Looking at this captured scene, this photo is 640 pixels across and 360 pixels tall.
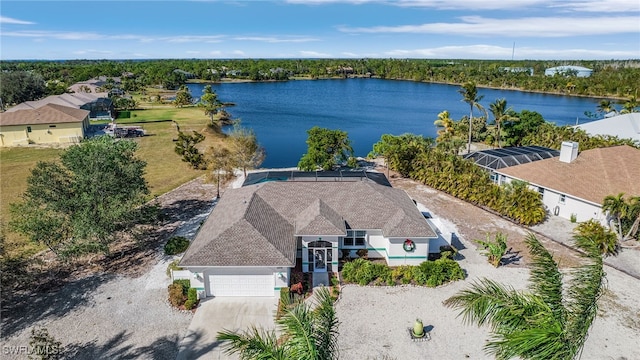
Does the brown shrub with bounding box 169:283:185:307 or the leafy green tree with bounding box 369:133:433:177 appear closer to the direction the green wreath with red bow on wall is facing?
the brown shrub

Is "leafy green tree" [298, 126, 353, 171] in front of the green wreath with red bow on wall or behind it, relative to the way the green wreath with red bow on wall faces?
behind

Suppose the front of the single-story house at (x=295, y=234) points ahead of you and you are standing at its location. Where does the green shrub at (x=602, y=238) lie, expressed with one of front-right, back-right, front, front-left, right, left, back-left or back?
left

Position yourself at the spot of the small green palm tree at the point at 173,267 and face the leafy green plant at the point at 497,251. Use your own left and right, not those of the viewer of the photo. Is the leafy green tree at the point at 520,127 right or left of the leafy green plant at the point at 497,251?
left

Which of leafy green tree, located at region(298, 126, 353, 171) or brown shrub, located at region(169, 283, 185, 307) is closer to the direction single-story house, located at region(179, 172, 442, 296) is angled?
the brown shrub

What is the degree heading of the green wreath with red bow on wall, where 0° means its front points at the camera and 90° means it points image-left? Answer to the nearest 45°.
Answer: approximately 0°

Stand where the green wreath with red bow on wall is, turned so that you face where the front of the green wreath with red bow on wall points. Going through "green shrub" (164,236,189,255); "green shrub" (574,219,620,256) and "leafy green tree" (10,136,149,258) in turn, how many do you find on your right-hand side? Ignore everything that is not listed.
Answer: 2

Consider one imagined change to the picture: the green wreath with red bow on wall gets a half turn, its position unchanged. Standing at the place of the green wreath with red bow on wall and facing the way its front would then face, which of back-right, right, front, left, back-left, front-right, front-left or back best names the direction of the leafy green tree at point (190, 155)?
front-left

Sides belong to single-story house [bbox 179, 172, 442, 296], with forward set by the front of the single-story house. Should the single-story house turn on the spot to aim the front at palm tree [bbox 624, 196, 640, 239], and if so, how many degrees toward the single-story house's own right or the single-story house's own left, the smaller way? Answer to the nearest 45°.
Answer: approximately 90° to the single-story house's own left

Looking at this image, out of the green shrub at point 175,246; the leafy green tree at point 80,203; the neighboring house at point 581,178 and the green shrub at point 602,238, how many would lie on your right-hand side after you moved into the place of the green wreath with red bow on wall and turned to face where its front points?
2
